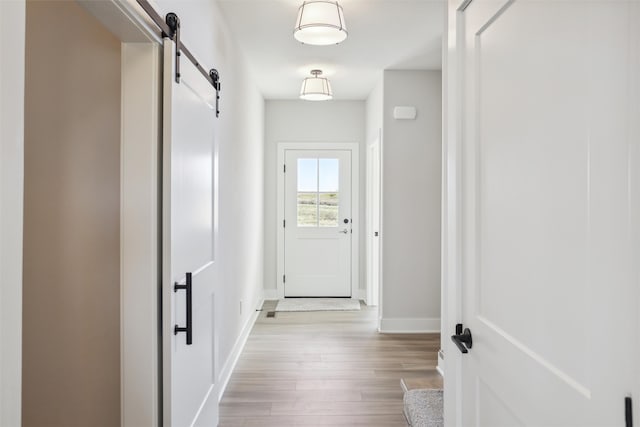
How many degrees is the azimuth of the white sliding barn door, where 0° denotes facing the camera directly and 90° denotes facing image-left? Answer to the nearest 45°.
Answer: approximately 270°

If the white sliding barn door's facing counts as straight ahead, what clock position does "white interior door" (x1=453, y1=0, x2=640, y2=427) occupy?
The white interior door is roughly at 2 o'clock from the white sliding barn door.

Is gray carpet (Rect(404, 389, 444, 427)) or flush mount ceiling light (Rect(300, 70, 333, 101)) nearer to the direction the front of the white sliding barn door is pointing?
the gray carpet

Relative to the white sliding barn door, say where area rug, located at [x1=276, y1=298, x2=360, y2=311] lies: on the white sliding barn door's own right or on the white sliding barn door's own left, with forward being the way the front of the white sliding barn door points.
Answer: on the white sliding barn door's own left

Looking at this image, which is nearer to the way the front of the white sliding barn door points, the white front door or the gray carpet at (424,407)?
the gray carpet
